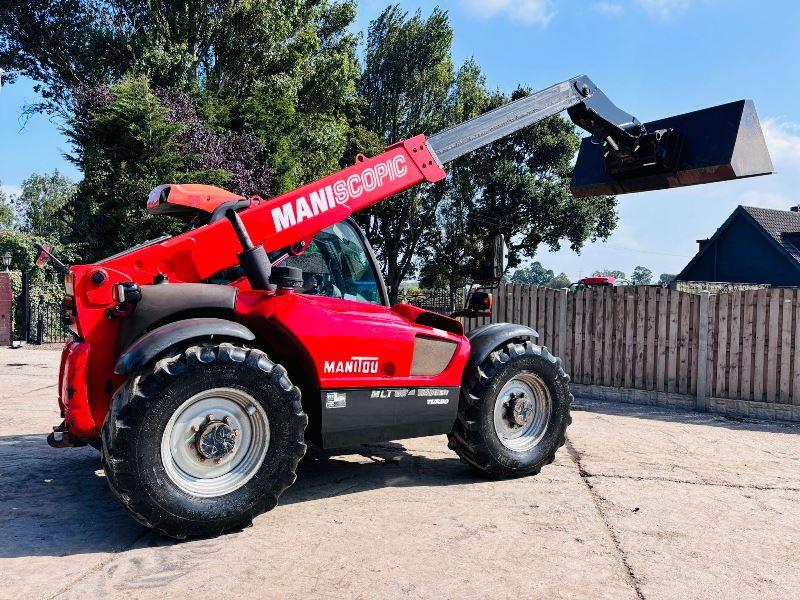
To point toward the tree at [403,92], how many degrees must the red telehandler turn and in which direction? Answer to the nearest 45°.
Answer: approximately 45° to its left

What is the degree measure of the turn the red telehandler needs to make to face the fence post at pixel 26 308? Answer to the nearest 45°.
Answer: approximately 90° to its left

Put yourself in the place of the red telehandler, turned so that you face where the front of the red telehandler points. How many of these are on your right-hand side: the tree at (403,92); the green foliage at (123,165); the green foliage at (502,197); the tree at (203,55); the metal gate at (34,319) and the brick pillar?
0

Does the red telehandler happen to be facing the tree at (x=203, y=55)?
no

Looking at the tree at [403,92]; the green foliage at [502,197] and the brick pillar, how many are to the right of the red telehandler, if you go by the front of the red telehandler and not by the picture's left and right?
0

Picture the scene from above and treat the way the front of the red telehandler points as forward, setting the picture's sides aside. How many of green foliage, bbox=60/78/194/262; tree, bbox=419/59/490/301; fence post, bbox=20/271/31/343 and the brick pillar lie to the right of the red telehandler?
0

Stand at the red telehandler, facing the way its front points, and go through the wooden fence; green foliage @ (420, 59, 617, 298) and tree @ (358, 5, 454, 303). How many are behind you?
0

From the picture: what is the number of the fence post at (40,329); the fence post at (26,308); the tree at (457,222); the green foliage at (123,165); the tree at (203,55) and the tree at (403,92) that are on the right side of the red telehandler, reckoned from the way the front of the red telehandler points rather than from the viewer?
0

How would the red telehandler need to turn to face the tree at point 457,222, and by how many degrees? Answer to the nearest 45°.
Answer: approximately 45° to its left

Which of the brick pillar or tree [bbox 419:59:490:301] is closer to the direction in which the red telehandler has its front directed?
the tree

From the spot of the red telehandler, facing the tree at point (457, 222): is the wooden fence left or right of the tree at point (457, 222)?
right

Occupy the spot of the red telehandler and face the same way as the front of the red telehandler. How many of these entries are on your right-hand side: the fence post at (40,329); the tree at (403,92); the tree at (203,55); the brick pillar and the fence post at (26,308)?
0

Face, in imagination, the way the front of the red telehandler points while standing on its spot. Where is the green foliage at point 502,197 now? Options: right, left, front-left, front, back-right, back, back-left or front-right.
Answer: front-left

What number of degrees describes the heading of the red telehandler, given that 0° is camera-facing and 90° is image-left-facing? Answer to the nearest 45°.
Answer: approximately 225°

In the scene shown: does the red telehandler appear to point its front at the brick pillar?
no

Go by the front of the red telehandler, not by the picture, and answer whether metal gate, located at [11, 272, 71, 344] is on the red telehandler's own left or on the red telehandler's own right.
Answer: on the red telehandler's own left

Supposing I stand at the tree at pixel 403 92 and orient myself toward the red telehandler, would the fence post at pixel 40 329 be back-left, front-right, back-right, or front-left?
front-right

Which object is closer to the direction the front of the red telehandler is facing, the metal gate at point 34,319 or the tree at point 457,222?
the tree

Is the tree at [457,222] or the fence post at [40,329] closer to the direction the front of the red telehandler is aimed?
the tree
